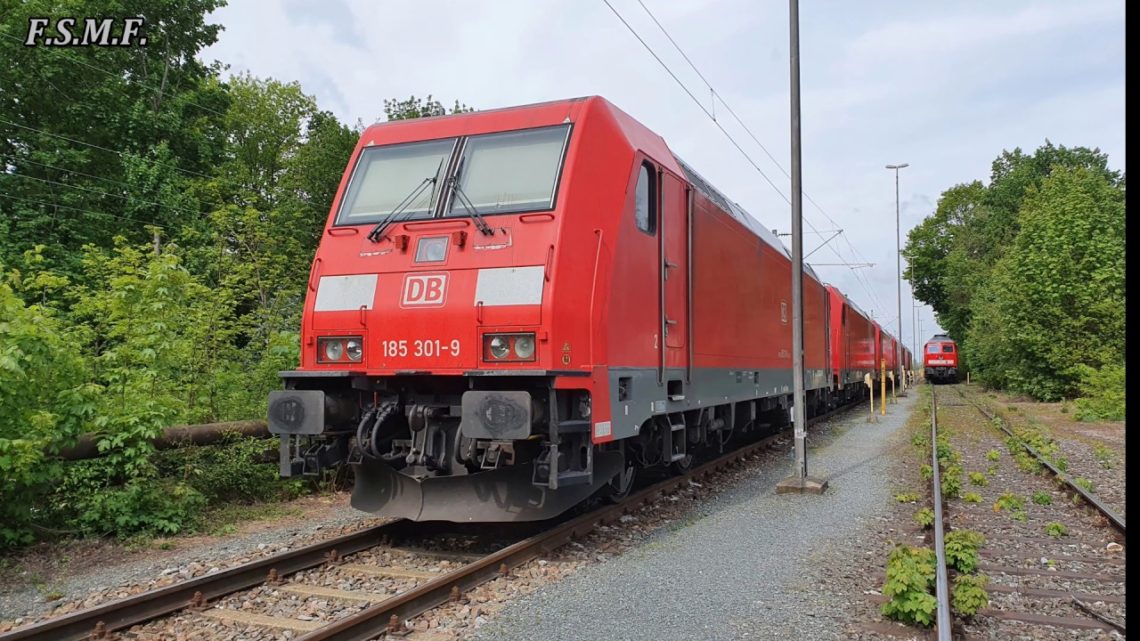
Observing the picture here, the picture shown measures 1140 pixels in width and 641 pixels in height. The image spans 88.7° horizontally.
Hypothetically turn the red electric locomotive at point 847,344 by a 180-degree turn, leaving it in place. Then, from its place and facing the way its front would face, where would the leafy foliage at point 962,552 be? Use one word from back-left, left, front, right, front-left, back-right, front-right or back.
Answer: back-right

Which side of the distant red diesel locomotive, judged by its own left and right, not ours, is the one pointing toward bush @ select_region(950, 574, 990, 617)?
front

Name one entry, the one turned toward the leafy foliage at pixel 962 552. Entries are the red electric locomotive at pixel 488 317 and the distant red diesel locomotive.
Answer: the distant red diesel locomotive

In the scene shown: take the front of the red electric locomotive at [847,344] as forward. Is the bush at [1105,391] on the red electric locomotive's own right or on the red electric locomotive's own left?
on the red electric locomotive's own left

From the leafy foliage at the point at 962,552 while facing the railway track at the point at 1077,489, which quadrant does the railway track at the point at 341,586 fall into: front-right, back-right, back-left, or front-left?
back-left

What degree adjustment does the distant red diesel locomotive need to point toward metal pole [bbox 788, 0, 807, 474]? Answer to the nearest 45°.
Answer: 0° — it already faces it

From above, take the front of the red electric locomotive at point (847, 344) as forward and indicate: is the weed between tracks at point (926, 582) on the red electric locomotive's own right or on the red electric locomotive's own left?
on the red electric locomotive's own left

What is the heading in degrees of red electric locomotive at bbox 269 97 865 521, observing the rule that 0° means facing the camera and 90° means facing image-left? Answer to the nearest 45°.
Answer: approximately 45°

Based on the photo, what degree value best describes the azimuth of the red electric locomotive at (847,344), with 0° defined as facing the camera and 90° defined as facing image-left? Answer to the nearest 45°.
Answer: approximately 45°

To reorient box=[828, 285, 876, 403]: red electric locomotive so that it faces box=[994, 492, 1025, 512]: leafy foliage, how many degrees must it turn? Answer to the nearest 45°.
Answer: approximately 45° to its left

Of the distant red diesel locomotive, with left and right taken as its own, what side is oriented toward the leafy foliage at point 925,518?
front

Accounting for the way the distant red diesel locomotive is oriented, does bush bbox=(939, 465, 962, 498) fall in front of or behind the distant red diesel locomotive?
in front

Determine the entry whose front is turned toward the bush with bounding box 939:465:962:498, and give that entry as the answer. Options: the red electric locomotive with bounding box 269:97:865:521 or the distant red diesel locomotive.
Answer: the distant red diesel locomotive

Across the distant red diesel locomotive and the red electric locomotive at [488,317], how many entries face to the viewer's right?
0

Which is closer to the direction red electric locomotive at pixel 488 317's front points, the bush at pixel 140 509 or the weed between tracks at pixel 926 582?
the bush

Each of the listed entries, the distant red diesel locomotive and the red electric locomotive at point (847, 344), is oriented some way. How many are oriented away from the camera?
0

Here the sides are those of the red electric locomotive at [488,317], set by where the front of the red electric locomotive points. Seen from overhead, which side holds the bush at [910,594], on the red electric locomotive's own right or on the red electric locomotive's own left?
on the red electric locomotive's own left

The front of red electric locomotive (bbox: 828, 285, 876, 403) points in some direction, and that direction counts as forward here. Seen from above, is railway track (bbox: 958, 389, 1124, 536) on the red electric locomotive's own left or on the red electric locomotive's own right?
on the red electric locomotive's own left
